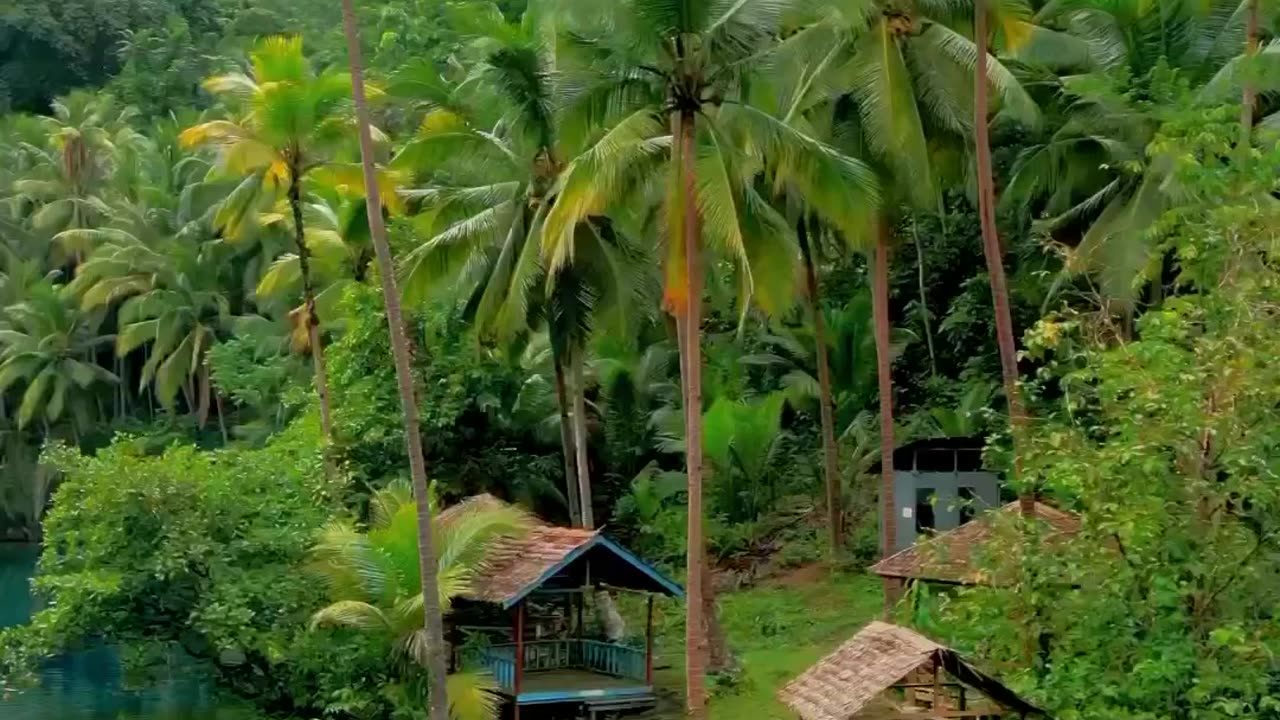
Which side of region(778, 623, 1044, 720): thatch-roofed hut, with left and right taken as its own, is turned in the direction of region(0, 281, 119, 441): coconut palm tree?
back

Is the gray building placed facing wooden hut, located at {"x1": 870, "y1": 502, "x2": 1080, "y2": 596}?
yes

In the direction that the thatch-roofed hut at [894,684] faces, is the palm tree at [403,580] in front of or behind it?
behind

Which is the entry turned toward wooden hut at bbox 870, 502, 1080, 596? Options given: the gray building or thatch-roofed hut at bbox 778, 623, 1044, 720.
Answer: the gray building

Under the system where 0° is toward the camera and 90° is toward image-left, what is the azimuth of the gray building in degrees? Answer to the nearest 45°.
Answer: approximately 0°

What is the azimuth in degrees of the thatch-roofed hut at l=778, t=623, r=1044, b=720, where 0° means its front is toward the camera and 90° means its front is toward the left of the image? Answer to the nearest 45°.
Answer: approximately 315°

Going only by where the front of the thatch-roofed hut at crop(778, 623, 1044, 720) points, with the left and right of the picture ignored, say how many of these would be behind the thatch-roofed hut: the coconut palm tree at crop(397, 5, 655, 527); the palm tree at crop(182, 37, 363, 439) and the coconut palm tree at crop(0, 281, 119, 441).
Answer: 3

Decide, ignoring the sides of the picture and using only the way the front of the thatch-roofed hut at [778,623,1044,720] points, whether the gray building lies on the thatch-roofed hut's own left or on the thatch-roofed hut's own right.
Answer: on the thatch-roofed hut's own left
